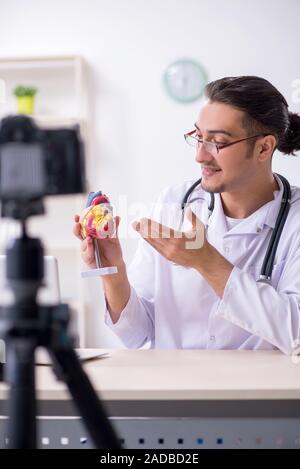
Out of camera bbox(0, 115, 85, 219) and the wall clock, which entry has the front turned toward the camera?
the wall clock

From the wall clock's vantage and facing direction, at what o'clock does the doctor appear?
The doctor is roughly at 12 o'clock from the wall clock.

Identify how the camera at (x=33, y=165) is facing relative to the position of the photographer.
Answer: facing away from the viewer

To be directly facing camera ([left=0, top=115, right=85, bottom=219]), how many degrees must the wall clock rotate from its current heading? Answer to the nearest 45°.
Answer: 0° — it already faces it

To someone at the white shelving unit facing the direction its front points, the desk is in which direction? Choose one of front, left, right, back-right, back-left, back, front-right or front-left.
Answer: front

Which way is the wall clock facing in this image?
toward the camera

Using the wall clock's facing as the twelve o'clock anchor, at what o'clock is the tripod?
The tripod is roughly at 12 o'clock from the wall clock.

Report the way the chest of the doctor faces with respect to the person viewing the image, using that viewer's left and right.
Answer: facing the viewer and to the left of the viewer

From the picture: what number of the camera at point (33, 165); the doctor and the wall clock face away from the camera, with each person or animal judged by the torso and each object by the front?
1

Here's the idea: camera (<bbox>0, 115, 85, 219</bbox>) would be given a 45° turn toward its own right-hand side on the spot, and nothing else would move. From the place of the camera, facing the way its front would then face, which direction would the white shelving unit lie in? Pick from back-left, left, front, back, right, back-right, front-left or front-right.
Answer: front-left

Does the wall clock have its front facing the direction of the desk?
yes
